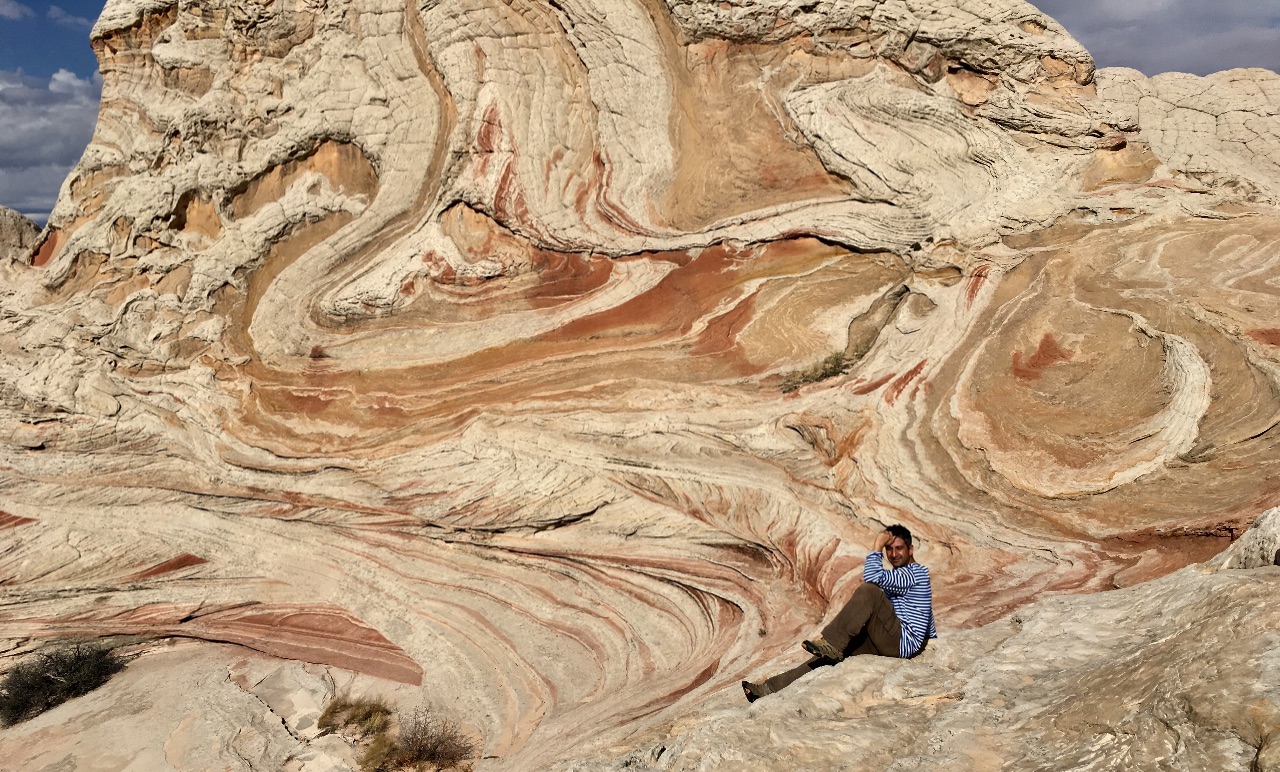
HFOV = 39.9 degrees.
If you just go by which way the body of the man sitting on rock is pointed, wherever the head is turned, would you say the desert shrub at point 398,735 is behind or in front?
in front

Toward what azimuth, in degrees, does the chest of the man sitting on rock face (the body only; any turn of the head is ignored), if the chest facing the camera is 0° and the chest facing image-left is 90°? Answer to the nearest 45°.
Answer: approximately 90°

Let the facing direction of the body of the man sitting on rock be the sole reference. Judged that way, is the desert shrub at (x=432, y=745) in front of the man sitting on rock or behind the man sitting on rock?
in front
